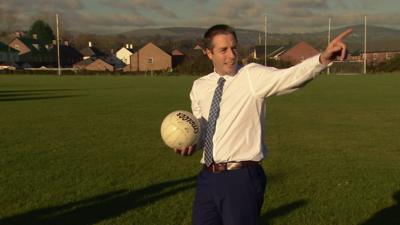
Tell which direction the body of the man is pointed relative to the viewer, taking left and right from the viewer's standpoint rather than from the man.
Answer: facing the viewer and to the left of the viewer

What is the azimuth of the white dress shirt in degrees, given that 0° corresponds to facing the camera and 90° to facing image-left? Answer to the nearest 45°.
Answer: approximately 45°

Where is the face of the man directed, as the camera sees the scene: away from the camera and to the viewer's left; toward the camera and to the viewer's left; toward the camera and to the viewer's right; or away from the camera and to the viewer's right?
toward the camera and to the viewer's right
